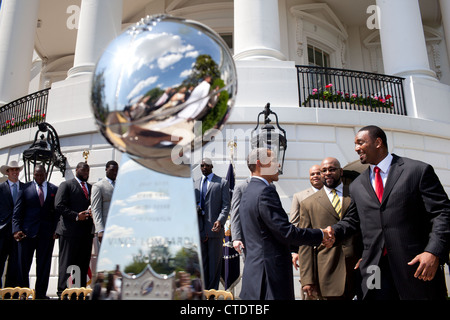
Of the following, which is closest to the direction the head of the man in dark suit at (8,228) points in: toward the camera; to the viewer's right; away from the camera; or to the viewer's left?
toward the camera

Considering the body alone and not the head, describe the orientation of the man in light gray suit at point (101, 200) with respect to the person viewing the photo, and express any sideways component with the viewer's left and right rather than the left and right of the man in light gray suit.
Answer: facing the viewer and to the right of the viewer

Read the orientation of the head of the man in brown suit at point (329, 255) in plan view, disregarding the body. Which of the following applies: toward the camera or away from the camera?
toward the camera

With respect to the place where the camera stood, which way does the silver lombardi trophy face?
facing the viewer

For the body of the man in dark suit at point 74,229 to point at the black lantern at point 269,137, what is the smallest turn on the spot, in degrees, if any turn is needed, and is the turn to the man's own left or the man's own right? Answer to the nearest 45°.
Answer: approximately 45° to the man's own left

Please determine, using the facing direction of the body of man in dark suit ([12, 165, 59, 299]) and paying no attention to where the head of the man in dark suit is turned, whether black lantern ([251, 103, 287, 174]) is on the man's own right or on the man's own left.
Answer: on the man's own left

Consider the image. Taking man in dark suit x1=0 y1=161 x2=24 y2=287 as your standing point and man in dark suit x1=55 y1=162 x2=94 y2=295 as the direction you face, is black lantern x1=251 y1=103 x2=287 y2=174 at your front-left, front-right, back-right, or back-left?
front-left

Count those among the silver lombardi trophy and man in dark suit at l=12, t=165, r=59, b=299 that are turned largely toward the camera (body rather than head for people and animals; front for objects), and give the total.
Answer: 2

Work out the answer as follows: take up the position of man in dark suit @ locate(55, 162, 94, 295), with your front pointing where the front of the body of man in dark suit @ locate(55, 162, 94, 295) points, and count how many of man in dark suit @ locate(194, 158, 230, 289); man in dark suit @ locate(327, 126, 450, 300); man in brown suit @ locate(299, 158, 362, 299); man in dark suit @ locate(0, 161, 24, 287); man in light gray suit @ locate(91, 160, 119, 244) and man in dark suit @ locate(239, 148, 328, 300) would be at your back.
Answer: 1

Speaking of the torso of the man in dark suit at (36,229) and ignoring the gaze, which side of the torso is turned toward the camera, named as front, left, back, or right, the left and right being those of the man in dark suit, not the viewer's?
front

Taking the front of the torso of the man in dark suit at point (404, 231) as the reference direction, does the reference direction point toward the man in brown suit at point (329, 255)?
no

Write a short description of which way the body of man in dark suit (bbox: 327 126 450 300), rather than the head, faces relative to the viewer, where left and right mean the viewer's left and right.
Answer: facing the viewer and to the left of the viewer

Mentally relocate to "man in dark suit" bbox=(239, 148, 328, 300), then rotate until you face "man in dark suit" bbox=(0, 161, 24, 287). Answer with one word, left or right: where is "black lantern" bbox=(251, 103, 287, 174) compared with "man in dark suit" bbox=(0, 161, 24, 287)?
right

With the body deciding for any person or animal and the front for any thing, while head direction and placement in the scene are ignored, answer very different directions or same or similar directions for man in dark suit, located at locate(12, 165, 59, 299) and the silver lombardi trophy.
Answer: same or similar directions

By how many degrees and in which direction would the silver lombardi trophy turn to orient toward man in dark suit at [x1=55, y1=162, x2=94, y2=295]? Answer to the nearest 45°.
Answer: approximately 180°
